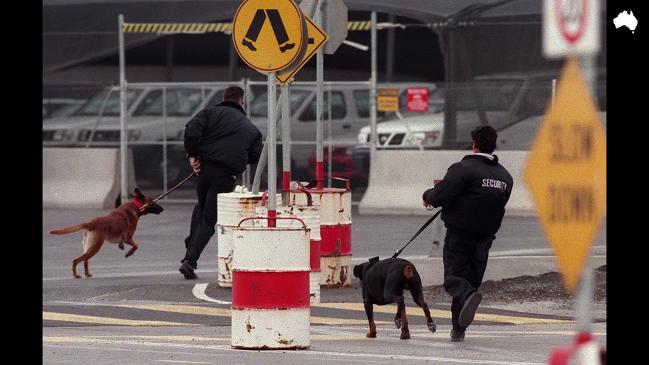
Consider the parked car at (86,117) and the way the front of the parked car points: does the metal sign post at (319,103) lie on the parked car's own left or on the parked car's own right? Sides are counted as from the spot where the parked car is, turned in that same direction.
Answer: on the parked car's own left

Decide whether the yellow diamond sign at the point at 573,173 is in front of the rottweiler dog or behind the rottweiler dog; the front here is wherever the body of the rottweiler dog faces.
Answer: behind

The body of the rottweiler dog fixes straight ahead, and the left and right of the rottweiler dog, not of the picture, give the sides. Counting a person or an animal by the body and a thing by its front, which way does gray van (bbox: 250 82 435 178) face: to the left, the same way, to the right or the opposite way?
to the left

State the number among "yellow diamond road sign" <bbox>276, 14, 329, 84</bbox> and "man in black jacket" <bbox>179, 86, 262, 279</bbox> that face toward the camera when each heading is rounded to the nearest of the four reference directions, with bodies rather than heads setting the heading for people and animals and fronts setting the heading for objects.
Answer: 1

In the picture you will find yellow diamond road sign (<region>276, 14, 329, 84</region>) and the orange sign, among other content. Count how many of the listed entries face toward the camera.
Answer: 2

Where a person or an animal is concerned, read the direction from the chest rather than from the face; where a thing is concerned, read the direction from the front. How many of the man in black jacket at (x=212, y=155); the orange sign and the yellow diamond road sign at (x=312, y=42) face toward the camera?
2
